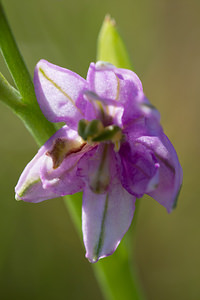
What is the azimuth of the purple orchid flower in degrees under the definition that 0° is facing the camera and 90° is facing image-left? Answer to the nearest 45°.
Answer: approximately 0°
